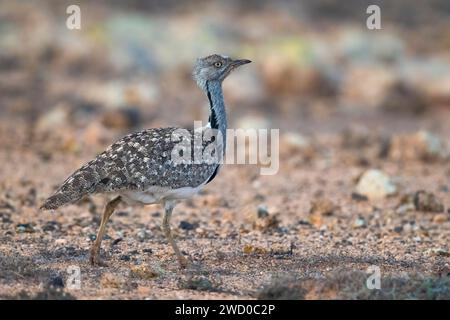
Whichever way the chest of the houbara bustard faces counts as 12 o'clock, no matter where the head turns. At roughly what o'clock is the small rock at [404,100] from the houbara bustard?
The small rock is roughly at 10 o'clock from the houbara bustard.

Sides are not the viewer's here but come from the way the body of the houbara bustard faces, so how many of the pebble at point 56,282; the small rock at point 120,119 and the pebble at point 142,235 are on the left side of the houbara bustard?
2

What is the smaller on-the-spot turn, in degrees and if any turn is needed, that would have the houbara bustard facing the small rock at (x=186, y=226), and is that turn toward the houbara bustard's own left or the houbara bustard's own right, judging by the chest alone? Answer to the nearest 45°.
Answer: approximately 90° to the houbara bustard's own left

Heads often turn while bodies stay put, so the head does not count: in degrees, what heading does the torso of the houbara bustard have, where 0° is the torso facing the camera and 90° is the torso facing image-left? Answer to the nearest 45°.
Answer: approximately 270°

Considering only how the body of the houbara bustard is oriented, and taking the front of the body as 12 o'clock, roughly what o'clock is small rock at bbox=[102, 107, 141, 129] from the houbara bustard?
The small rock is roughly at 9 o'clock from the houbara bustard.

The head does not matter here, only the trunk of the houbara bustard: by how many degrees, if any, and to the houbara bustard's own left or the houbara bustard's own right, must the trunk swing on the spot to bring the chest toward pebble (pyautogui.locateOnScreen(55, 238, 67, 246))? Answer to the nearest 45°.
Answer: approximately 135° to the houbara bustard's own left

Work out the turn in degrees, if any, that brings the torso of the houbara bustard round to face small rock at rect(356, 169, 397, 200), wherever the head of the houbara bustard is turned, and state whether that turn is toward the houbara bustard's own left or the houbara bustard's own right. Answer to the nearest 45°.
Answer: approximately 45° to the houbara bustard's own left

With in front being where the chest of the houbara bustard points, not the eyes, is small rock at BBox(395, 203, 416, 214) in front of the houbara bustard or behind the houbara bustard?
in front

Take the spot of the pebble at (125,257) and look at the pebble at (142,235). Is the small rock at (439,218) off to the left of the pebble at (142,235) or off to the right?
right

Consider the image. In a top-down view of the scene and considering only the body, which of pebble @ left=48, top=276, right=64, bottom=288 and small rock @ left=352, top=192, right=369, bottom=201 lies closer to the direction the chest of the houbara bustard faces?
the small rock

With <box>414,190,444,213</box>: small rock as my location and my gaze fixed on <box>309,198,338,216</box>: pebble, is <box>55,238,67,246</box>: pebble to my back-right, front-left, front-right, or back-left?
front-left

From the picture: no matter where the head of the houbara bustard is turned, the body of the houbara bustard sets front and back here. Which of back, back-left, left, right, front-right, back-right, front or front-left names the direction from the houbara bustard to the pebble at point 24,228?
back-left

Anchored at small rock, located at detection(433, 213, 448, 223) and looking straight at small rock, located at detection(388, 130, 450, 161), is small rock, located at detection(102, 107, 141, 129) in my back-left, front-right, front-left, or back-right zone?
front-left
